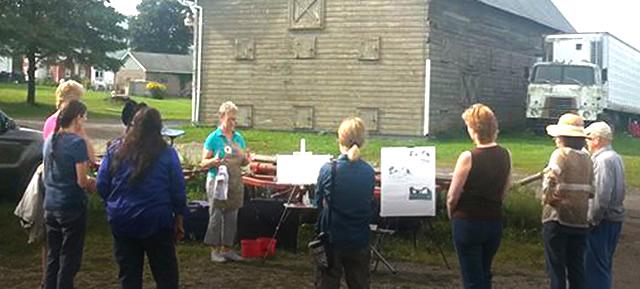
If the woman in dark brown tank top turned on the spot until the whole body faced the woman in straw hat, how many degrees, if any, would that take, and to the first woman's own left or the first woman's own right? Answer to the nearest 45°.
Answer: approximately 90° to the first woman's own right

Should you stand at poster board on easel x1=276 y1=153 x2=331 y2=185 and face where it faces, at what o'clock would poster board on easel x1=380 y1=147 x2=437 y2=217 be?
poster board on easel x1=380 y1=147 x2=437 y2=217 is roughly at 9 o'clock from poster board on easel x1=276 y1=153 x2=331 y2=185.

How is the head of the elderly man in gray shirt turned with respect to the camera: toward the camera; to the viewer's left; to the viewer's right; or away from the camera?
to the viewer's left

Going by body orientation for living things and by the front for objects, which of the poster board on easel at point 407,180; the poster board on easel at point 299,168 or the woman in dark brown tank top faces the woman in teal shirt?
the woman in dark brown tank top

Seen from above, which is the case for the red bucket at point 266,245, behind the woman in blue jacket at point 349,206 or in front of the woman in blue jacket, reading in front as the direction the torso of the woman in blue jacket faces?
in front

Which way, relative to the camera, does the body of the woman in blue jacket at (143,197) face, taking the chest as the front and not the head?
away from the camera

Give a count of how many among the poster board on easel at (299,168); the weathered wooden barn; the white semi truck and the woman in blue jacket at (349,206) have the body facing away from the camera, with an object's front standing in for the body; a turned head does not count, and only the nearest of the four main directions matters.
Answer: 1

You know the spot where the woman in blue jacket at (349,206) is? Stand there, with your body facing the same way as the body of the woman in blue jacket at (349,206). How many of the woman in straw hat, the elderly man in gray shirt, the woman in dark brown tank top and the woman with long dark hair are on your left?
1

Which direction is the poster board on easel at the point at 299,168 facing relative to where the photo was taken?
toward the camera

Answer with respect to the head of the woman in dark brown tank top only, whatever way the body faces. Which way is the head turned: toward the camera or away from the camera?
away from the camera

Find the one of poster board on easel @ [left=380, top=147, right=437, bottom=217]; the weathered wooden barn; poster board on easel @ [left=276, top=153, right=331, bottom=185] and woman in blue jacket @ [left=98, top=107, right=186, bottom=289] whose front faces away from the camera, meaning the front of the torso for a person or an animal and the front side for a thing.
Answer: the woman in blue jacket

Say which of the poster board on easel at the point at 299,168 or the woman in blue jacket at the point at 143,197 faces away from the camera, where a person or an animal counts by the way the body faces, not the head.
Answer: the woman in blue jacket

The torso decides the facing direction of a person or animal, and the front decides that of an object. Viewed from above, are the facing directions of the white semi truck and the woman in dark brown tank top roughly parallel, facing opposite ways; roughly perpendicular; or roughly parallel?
roughly parallel, facing opposite ways

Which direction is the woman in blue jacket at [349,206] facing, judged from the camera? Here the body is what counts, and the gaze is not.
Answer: away from the camera

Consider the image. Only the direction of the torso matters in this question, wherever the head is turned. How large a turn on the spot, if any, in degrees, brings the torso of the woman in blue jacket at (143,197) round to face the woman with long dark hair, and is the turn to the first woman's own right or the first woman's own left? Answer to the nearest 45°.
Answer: approximately 45° to the first woman's own left

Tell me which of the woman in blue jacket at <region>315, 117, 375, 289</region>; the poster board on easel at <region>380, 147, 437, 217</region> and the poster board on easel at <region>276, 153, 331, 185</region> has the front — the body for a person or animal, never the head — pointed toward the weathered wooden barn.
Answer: the woman in blue jacket

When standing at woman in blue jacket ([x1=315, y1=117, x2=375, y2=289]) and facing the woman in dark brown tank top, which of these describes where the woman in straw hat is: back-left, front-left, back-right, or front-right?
front-left

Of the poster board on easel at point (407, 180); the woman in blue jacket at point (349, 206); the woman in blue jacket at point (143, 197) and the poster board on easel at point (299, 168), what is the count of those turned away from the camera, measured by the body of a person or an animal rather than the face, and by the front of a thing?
2
